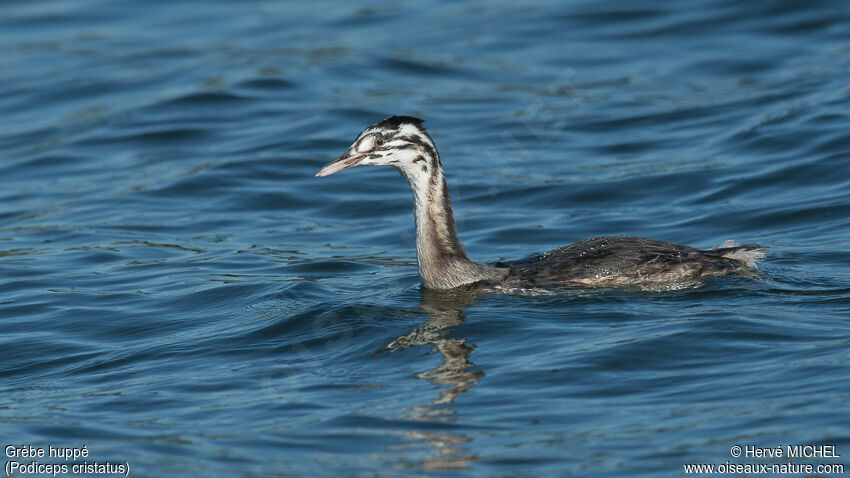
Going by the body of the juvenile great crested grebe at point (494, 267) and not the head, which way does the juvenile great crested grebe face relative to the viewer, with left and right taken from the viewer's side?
facing to the left of the viewer
